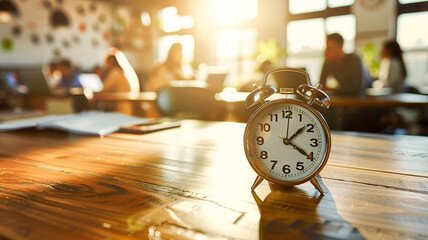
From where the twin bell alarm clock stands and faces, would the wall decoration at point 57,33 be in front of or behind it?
behind

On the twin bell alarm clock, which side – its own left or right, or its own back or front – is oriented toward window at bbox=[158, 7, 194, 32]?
back

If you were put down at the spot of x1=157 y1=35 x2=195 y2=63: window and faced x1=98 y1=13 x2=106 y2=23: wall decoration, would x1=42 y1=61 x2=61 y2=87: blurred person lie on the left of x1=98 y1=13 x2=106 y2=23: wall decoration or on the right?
left

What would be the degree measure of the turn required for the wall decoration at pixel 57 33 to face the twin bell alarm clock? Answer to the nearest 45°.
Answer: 0° — it already faces it

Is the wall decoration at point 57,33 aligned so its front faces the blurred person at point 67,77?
yes

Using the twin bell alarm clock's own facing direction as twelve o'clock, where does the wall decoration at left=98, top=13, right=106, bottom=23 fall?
The wall decoration is roughly at 5 o'clock from the twin bell alarm clock.

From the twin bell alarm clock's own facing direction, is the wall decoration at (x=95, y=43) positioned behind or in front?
behind

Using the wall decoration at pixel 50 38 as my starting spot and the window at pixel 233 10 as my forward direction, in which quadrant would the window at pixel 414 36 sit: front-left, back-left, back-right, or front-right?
front-right

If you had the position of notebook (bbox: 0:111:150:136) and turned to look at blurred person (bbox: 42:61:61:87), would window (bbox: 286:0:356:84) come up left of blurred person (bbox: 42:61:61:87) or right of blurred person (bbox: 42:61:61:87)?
right

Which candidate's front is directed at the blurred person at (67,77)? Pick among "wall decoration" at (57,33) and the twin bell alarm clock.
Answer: the wall decoration

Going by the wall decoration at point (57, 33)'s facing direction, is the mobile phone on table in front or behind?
in front

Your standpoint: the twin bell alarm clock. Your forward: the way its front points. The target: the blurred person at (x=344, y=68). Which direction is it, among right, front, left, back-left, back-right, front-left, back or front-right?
back

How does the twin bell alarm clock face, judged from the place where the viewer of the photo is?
facing the viewer

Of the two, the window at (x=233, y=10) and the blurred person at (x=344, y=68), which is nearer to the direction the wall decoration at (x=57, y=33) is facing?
the blurred person

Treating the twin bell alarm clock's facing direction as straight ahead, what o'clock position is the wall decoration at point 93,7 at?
The wall decoration is roughly at 5 o'clock from the twin bell alarm clock.

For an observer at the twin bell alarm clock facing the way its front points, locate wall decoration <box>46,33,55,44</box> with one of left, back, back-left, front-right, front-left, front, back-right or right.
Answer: back-right

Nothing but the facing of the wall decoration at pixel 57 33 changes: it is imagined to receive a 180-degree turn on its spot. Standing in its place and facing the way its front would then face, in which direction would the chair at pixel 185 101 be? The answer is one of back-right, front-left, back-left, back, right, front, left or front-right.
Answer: back
